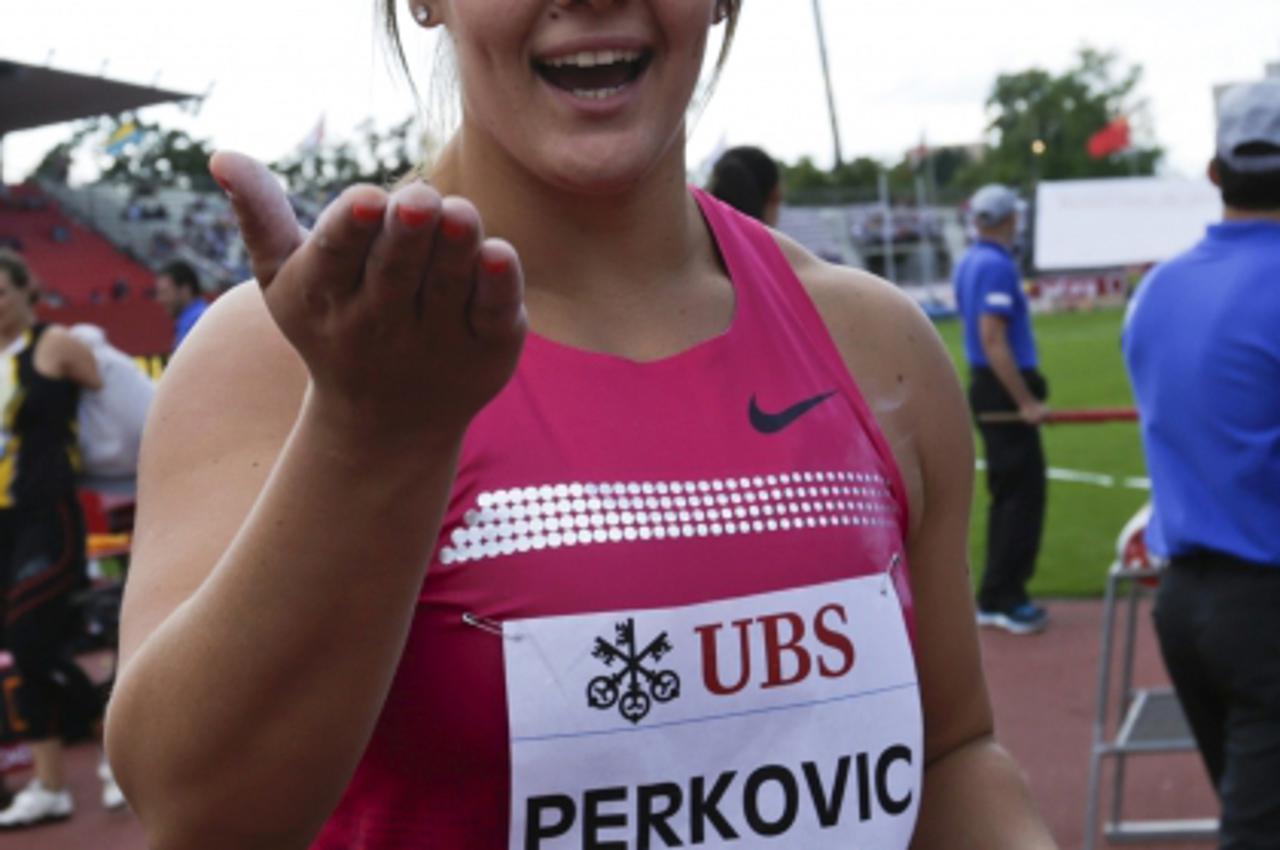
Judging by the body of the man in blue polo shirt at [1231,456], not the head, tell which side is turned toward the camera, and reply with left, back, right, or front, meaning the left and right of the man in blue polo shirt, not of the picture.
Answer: back

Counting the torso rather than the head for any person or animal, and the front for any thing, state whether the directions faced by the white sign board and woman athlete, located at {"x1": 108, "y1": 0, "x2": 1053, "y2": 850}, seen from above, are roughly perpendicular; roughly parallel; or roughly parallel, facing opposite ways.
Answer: roughly parallel

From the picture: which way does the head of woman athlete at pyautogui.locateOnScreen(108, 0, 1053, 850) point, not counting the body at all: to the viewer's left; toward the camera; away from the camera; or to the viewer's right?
toward the camera

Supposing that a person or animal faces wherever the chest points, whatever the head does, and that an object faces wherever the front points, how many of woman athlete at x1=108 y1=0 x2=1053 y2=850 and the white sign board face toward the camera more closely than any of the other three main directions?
2

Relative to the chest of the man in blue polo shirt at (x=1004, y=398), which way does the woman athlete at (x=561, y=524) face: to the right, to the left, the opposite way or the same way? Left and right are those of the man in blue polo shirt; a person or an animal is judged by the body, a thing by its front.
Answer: to the right

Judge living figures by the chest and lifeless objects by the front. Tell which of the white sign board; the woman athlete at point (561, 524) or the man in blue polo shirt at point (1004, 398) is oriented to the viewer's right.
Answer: the man in blue polo shirt

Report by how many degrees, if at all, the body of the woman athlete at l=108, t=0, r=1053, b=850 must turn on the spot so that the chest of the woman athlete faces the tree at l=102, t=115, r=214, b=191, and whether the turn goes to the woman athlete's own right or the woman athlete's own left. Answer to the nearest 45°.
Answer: approximately 180°

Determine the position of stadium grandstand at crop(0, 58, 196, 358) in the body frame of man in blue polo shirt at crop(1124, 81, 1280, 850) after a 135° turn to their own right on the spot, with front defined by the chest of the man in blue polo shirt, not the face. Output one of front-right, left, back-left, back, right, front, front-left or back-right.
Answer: back

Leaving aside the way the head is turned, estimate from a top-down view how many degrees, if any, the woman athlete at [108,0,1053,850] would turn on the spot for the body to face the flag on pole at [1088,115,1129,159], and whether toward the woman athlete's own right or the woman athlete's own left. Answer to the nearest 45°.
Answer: approximately 180°

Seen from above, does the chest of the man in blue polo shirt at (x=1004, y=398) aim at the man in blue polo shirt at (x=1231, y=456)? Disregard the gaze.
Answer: no

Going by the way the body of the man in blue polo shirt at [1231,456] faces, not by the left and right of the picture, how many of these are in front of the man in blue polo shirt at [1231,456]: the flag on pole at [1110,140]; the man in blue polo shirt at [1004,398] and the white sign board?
3

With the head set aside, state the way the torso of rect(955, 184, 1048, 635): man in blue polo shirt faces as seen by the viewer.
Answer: to the viewer's right

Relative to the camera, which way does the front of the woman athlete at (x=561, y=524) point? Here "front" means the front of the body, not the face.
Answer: toward the camera

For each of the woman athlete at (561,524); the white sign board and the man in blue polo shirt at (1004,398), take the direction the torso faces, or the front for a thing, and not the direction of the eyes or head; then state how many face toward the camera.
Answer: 2

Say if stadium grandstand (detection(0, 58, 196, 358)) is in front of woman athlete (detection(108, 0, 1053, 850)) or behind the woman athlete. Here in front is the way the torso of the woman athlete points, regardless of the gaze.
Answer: behind

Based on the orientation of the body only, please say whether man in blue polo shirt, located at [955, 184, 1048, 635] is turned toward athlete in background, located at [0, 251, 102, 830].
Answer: no
